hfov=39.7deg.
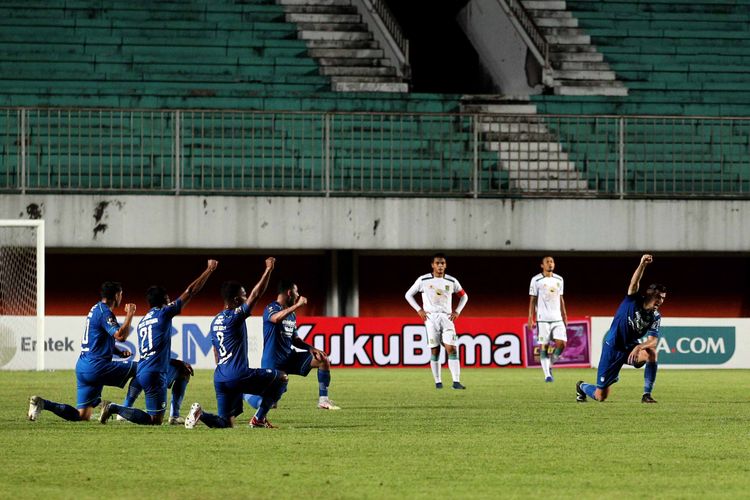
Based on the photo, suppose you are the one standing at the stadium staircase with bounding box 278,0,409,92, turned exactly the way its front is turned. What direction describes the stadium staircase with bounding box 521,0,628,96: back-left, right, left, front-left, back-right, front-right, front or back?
left

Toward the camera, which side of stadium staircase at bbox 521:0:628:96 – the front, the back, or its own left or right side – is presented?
front

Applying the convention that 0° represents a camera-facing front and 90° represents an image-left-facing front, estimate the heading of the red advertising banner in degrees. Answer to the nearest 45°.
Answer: approximately 0°

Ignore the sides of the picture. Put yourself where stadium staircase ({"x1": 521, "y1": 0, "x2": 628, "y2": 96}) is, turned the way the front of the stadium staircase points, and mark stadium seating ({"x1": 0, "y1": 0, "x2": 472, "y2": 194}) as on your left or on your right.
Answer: on your right

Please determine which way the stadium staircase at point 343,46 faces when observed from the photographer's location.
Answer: facing the viewer

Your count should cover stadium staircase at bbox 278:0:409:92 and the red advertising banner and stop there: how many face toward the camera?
2

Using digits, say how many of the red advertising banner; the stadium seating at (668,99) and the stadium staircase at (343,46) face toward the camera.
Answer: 3

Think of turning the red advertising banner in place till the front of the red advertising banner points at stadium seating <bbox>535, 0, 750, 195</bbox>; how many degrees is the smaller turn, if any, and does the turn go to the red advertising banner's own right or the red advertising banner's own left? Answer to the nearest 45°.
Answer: approximately 135° to the red advertising banner's own left

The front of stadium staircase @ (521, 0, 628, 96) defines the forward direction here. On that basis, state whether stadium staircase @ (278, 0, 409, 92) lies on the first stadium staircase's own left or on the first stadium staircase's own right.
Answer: on the first stadium staircase's own right
